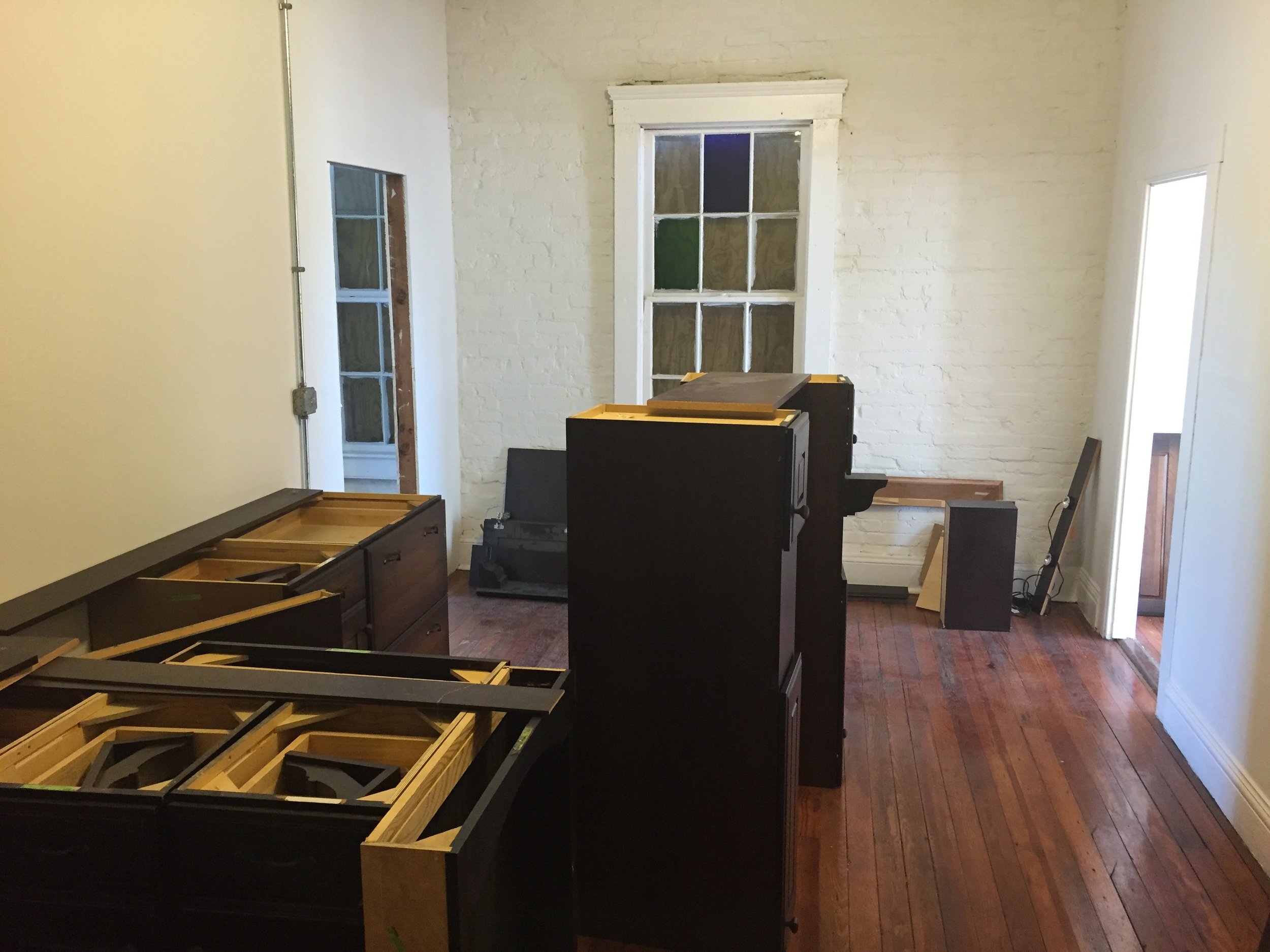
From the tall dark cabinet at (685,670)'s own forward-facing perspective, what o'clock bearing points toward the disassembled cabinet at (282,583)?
The disassembled cabinet is roughly at 7 o'clock from the tall dark cabinet.

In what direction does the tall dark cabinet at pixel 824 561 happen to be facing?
to the viewer's right

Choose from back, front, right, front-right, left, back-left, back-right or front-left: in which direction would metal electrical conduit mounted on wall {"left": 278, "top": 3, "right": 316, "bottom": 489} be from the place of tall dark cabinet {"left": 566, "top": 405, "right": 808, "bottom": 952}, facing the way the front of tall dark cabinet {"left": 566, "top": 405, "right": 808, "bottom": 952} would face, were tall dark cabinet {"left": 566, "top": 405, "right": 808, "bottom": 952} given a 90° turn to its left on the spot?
front-left

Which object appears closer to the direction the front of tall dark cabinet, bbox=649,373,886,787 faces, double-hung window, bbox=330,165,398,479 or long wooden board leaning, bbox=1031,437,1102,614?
the long wooden board leaning

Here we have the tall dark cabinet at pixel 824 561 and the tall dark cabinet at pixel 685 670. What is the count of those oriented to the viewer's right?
2

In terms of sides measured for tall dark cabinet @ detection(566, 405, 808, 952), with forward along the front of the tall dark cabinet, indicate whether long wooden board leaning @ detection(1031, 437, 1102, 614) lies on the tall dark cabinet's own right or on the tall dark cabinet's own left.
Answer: on the tall dark cabinet's own left

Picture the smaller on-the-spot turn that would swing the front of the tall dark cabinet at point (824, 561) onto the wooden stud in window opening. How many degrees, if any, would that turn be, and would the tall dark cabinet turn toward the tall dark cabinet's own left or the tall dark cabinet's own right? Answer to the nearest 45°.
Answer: approximately 135° to the tall dark cabinet's own left

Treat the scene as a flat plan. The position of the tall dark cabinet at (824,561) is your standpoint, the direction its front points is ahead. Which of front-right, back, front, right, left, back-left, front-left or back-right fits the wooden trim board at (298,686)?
back-right

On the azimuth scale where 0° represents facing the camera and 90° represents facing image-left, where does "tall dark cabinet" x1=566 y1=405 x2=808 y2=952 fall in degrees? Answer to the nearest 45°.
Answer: approximately 270°

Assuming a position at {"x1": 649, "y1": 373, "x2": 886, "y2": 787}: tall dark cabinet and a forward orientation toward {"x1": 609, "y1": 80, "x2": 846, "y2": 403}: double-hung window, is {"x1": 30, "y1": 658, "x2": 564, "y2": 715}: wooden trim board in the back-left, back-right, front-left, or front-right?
back-left

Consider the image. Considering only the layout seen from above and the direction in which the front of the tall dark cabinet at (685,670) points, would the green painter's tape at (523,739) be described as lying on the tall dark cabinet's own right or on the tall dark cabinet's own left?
on the tall dark cabinet's own right
